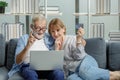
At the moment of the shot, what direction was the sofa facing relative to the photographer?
facing the viewer

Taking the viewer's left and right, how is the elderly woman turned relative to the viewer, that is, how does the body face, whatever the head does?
facing the viewer and to the left of the viewer
